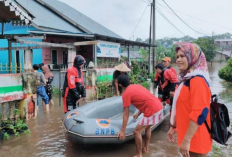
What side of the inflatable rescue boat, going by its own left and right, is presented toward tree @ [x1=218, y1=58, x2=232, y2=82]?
back

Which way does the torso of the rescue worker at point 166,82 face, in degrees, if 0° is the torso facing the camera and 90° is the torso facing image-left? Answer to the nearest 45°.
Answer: approximately 45°

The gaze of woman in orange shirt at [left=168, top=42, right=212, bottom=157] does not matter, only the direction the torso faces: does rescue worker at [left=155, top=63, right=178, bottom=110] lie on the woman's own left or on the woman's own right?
on the woman's own right

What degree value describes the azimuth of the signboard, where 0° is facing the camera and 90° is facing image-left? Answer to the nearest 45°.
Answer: approximately 0°

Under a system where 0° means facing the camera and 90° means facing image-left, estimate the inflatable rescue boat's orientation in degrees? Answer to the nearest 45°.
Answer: approximately 45°

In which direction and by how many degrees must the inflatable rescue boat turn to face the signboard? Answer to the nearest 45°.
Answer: approximately 135° to its right

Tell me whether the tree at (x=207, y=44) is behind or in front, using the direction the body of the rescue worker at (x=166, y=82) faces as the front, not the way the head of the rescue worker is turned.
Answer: behind

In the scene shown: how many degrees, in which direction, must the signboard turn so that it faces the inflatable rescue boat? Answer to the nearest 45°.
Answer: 0° — it already faces it
